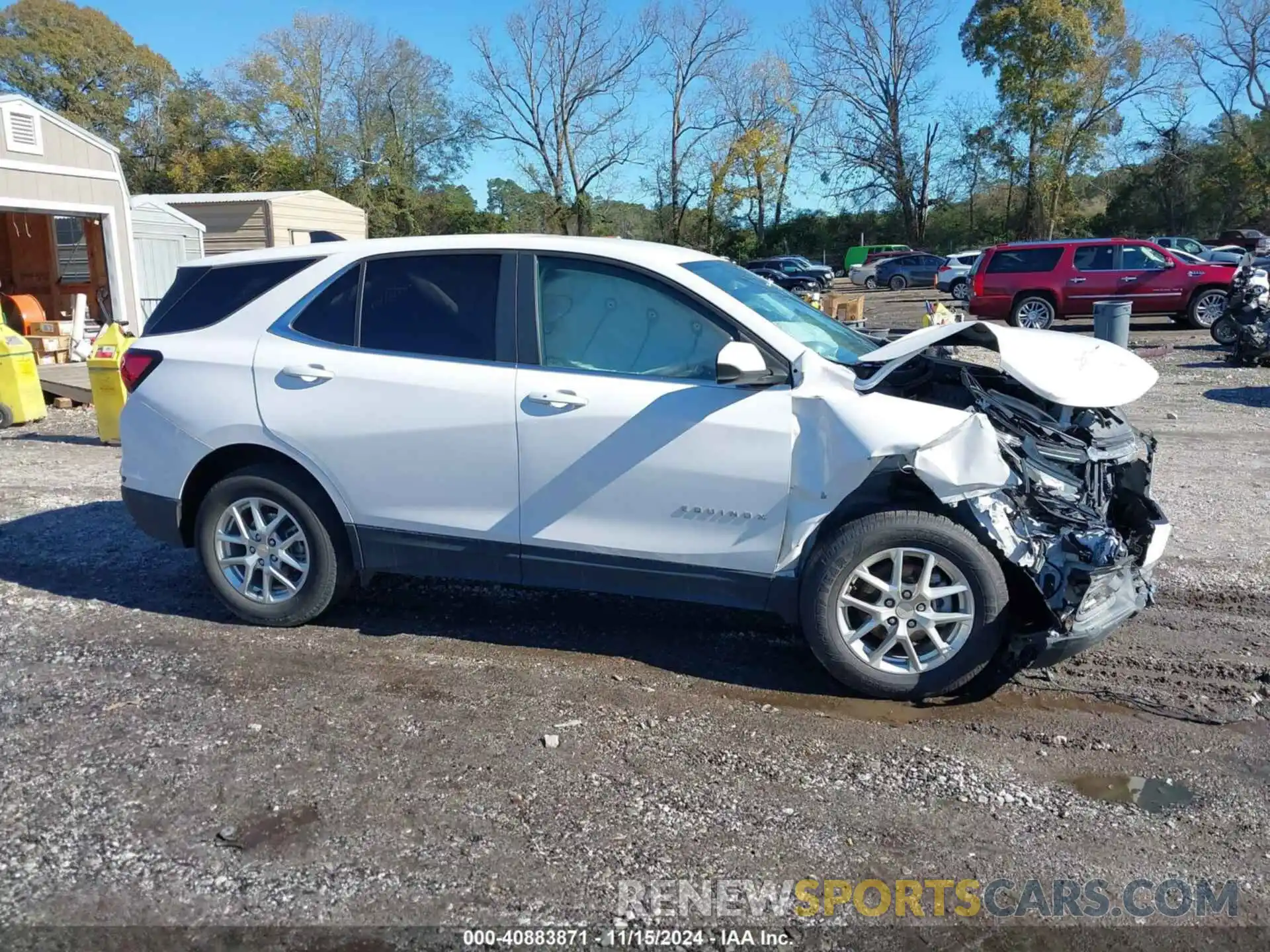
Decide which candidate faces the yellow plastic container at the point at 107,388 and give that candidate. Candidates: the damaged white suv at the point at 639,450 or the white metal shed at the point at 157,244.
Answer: the white metal shed

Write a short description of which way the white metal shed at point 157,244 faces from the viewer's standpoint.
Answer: facing the viewer

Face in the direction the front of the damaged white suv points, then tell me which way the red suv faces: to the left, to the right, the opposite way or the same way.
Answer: the same way

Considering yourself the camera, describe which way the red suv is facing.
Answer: facing to the right of the viewer

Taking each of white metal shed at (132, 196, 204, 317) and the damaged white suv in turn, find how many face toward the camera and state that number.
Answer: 1

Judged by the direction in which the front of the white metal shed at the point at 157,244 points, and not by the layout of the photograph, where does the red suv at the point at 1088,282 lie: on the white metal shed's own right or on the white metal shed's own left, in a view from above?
on the white metal shed's own left

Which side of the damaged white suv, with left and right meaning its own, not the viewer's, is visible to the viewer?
right

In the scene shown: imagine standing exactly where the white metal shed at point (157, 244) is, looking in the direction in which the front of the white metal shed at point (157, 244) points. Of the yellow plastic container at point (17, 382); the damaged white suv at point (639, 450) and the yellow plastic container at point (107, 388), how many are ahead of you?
3

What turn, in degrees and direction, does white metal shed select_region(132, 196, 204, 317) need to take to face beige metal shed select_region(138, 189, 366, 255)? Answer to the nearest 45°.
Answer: approximately 180°

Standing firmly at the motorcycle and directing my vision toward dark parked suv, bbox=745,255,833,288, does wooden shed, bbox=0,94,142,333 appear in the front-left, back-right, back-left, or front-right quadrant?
front-left

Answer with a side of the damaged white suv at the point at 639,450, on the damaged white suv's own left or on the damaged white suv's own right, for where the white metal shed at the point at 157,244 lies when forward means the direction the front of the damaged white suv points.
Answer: on the damaged white suv's own left

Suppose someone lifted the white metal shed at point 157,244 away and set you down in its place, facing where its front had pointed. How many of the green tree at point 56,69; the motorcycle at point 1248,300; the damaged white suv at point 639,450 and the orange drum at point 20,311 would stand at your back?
1
